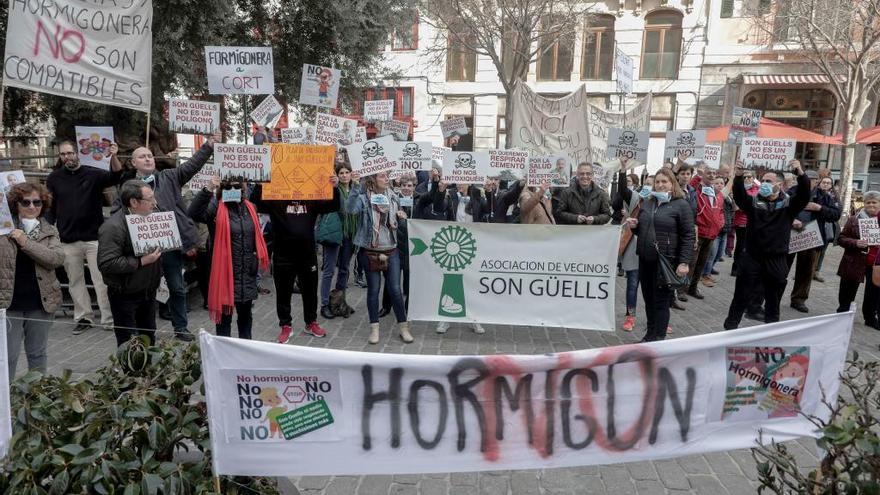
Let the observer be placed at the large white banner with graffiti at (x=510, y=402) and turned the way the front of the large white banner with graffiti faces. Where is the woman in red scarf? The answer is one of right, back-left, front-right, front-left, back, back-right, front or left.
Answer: back-right

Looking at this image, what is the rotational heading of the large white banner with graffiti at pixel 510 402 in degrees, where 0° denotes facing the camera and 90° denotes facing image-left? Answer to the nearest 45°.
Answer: approximately 0°

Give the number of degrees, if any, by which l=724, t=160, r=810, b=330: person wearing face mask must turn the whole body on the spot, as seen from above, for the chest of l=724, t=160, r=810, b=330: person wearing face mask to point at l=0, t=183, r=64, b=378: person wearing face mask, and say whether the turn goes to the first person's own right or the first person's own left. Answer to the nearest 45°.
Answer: approximately 45° to the first person's own right

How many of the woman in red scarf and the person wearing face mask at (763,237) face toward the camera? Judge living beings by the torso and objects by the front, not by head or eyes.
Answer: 2

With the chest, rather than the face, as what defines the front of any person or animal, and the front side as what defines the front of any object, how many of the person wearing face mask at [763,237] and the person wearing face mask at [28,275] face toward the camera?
2

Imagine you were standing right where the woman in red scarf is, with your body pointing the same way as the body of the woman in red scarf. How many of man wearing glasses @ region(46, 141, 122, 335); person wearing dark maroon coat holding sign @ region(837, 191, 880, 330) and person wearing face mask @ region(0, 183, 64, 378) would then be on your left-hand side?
1

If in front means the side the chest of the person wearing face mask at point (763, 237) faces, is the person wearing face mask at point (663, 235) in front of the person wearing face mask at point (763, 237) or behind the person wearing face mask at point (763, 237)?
in front

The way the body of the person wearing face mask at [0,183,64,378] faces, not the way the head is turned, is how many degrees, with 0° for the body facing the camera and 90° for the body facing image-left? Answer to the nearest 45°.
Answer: approximately 0°

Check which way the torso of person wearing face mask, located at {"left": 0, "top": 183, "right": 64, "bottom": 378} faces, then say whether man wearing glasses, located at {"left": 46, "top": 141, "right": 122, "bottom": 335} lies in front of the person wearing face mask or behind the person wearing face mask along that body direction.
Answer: behind

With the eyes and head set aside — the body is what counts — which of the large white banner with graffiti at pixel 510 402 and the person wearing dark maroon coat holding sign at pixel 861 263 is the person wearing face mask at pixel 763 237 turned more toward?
the large white banner with graffiti

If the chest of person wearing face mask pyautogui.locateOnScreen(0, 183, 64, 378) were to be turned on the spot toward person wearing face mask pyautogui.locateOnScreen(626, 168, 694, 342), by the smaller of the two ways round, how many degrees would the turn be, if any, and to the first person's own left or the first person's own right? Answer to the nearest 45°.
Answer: approximately 90° to the first person's own left
